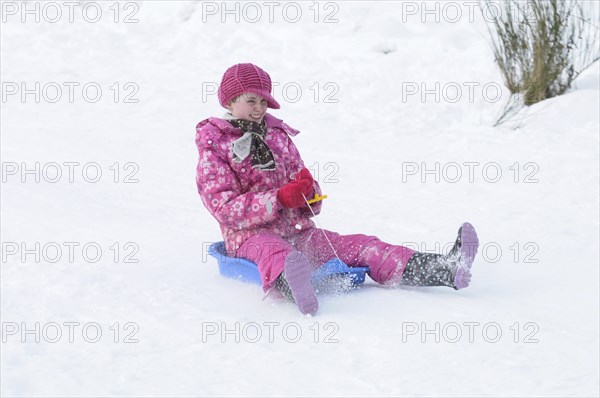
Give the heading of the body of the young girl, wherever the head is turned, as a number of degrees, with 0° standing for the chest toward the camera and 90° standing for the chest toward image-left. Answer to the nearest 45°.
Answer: approximately 315°
